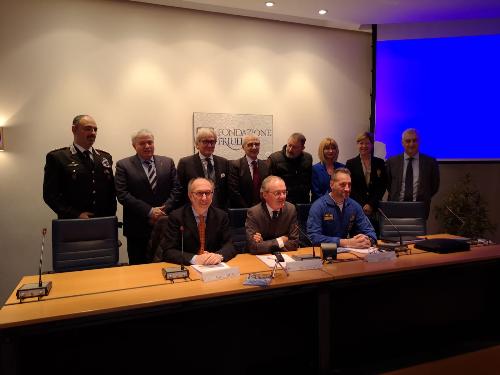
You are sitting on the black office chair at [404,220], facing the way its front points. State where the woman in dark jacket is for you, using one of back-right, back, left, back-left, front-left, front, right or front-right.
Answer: back-right

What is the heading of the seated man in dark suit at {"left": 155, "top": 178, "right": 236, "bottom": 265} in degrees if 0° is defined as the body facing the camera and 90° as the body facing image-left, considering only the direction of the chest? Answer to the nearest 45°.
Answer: approximately 0°

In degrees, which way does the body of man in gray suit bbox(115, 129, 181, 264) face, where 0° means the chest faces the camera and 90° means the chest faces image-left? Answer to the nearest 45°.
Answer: approximately 315°

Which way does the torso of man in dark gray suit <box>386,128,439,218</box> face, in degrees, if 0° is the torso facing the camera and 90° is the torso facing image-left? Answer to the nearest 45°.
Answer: approximately 0°

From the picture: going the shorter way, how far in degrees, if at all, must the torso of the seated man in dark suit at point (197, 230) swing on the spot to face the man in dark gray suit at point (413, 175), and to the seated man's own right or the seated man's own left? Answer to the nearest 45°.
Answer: approximately 135° to the seated man's own left
